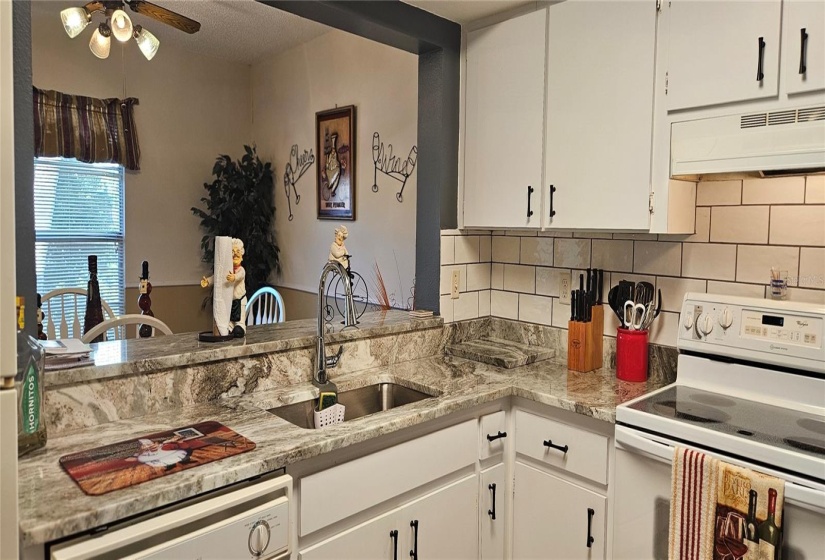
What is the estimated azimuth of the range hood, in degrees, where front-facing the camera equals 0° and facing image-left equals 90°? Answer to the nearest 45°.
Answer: approximately 45°

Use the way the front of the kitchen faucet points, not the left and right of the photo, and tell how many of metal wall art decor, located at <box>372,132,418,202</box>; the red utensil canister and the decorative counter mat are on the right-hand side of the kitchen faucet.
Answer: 1

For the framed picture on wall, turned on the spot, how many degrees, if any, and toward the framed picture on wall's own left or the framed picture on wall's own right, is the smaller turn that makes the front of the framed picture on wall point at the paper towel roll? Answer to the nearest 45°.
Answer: approximately 45° to the framed picture on wall's own left

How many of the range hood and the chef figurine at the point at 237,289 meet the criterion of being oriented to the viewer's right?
0

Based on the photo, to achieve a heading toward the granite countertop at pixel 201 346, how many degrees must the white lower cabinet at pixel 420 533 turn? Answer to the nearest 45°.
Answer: approximately 135° to its right

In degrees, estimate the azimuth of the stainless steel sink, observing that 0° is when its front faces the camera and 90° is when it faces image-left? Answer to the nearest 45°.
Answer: approximately 315°

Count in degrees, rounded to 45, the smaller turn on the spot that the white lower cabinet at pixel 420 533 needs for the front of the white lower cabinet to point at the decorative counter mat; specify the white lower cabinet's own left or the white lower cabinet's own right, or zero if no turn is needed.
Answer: approximately 90° to the white lower cabinet's own right

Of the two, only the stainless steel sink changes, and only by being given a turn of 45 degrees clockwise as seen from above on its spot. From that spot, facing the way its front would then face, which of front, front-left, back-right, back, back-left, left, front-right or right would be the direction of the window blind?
back-right

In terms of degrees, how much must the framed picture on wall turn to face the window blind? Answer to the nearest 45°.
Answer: approximately 45° to its right

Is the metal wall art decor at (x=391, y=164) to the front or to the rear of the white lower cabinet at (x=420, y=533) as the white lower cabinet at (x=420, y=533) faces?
to the rear
